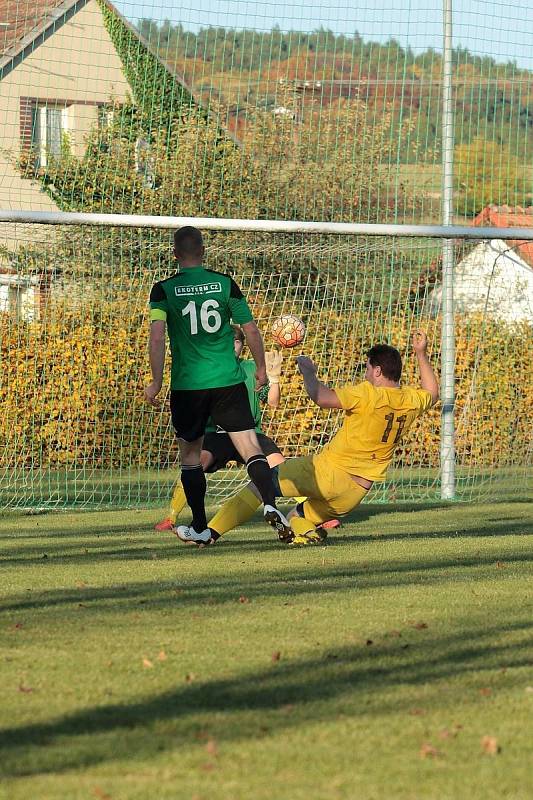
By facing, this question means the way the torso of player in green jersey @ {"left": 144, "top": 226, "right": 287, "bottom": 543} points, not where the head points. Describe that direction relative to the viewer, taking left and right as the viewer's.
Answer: facing away from the viewer

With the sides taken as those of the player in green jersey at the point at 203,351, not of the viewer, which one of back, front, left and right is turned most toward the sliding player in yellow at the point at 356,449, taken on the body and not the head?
right

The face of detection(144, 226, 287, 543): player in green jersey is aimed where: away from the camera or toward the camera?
away from the camera

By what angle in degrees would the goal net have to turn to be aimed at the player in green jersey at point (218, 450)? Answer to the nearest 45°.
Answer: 0° — it already faces them

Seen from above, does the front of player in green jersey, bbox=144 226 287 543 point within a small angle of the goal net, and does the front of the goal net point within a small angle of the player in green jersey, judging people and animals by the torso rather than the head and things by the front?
yes

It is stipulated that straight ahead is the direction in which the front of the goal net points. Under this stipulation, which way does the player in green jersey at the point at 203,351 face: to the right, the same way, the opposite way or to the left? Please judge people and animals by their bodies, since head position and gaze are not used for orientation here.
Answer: the opposite way

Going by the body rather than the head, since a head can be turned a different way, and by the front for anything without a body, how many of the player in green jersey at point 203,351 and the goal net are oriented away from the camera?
1

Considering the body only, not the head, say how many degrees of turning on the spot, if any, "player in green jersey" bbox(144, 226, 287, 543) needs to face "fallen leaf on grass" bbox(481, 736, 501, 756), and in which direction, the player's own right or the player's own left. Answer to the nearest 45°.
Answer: approximately 180°

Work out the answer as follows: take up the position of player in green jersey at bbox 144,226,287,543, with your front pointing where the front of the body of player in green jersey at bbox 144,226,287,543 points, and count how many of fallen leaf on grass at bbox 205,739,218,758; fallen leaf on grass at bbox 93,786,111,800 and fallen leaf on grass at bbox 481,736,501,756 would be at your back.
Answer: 3

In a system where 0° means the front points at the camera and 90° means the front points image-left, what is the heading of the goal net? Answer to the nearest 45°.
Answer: approximately 0°

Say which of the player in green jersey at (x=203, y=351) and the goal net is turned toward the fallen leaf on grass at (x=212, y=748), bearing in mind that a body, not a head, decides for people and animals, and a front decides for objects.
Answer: the goal net

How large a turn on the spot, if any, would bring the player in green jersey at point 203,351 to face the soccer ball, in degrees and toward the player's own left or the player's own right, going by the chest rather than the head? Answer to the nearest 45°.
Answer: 0° — they already face it
